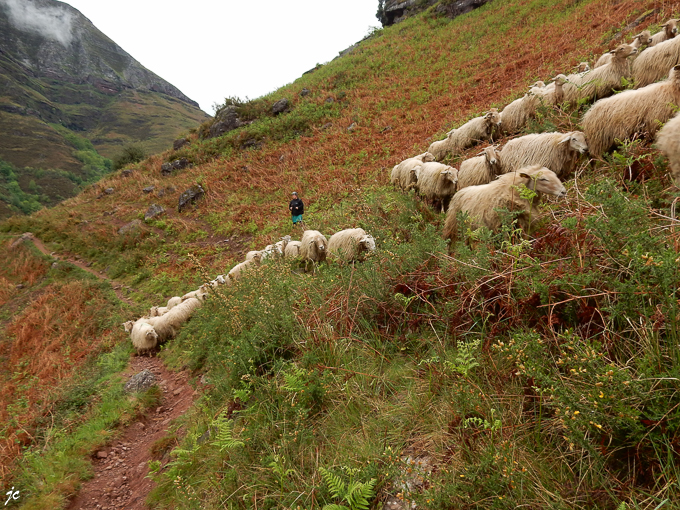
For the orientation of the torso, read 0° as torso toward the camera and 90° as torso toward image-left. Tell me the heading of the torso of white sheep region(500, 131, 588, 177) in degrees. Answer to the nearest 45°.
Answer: approximately 270°
